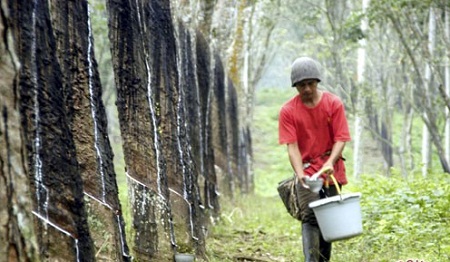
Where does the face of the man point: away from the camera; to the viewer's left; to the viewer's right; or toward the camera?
toward the camera

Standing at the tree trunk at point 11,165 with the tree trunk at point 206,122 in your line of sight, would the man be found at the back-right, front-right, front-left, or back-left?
front-right

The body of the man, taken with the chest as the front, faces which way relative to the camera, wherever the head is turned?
toward the camera

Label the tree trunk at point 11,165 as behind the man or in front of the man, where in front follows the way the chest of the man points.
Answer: in front

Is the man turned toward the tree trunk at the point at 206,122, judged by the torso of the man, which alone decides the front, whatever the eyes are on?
no

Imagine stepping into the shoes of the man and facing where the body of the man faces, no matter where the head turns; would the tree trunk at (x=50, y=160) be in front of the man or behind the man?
in front

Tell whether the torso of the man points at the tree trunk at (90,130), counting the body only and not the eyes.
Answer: no
